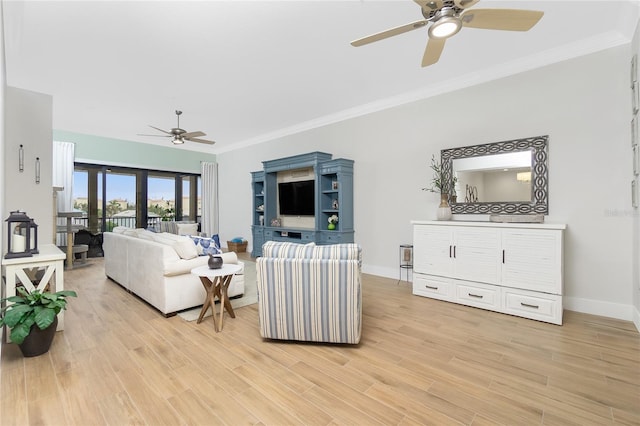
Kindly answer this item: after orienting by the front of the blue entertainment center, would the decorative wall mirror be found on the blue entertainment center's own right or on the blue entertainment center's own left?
on the blue entertainment center's own left

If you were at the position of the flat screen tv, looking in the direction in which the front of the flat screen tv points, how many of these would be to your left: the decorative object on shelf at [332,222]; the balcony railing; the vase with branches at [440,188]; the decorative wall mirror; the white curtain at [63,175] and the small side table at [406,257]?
4

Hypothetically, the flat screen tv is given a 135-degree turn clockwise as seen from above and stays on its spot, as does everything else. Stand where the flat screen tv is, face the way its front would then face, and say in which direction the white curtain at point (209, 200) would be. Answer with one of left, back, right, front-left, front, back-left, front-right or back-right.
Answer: front-left

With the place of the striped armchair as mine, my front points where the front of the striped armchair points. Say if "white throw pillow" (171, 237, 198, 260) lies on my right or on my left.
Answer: on my left

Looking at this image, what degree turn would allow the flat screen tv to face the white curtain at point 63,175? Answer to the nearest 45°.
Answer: approximately 45° to its right

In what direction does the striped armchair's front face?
away from the camera

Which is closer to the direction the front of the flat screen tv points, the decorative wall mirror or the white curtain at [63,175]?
the white curtain

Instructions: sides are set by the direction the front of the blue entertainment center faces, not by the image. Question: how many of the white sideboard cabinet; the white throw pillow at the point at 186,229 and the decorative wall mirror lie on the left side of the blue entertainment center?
2

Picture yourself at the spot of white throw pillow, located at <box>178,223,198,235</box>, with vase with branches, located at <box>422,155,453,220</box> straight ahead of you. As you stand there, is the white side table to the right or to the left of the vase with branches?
right

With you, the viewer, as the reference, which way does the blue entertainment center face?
facing the viewer and to the left of the viewer

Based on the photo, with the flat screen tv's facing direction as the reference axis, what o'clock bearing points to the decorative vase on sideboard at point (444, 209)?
The decorative vase on sideboard is roughly at 9 o'clock from the flat screen tv.

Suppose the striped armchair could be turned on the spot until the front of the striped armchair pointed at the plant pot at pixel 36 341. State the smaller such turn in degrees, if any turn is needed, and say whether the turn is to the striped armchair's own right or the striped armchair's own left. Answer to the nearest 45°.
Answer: approximately 90° to the striped armchair's own left

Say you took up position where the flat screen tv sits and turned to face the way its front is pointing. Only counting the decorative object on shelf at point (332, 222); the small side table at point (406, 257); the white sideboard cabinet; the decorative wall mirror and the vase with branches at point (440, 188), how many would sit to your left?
5

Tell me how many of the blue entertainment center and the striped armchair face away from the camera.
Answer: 1

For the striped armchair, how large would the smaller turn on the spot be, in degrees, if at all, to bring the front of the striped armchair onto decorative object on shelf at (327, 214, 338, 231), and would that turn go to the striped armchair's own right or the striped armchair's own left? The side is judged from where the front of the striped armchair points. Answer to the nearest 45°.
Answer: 0° — it already faces it

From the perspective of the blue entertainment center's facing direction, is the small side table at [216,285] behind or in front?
in front
